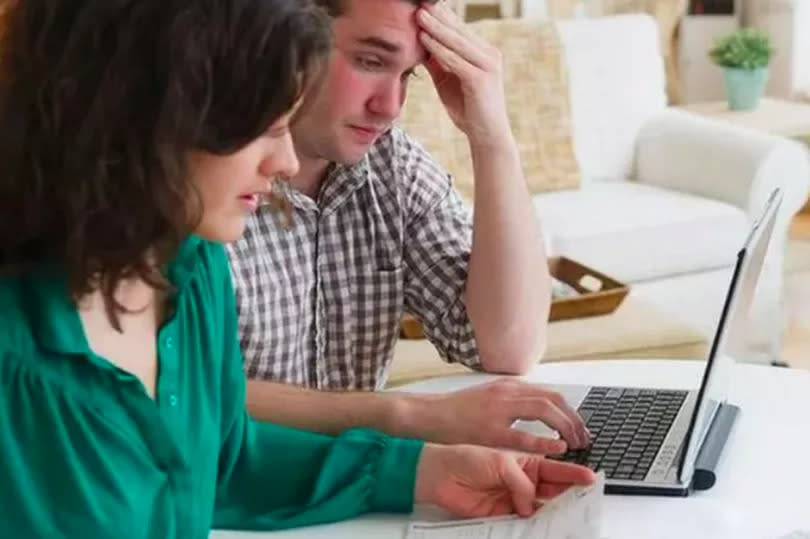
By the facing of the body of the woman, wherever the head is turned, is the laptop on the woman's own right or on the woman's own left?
on the woman's own left

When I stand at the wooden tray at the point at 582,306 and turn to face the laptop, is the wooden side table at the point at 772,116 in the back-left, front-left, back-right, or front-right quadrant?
back-left

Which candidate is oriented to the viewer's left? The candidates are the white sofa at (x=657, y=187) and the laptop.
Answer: the laptop

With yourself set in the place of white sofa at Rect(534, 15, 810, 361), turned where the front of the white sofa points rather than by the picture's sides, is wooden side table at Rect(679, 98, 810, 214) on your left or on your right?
on your left

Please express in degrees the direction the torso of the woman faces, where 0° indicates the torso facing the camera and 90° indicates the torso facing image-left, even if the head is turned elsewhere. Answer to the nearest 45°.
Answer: approximately 315°

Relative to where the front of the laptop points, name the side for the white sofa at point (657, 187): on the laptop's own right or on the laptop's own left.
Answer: on the laptop's own right

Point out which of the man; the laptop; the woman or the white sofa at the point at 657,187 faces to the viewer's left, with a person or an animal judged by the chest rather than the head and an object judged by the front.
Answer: the laptop

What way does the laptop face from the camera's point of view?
to the viewer's left

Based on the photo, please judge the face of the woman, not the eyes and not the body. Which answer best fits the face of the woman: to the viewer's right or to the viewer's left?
to the viewer's right
